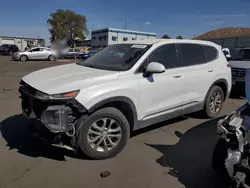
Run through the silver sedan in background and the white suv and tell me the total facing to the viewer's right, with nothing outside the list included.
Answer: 0

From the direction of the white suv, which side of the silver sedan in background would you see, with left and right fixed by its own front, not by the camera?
left

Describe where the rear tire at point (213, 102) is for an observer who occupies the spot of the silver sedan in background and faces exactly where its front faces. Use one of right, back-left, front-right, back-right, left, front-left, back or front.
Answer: left

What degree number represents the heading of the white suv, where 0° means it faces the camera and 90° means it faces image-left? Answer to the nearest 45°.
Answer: approximately 45°

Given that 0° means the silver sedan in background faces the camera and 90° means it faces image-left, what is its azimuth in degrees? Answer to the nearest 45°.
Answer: approximately 90°
